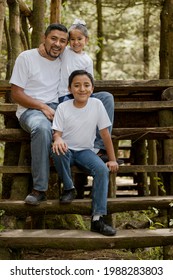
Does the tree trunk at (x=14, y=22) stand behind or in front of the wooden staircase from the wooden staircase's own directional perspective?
behind

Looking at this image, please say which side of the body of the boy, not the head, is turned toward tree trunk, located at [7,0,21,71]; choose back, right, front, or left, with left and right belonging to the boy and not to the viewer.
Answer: back

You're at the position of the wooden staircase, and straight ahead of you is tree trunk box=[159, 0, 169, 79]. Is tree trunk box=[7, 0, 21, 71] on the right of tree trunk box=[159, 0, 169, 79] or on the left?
left

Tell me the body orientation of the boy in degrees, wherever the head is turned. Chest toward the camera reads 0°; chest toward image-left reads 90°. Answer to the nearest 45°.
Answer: approximately 0°

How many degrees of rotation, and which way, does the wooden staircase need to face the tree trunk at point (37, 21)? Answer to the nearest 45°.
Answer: approximately 180°

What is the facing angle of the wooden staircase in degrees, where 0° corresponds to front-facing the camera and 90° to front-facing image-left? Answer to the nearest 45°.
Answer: approximately 0°

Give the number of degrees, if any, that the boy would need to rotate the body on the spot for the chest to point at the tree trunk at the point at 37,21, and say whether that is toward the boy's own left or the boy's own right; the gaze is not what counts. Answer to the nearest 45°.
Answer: approximately 180°

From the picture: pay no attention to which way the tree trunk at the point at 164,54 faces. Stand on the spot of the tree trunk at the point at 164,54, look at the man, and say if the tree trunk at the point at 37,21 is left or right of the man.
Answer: right

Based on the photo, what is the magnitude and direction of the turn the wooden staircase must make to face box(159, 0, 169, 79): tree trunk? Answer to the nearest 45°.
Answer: approximately 180°
